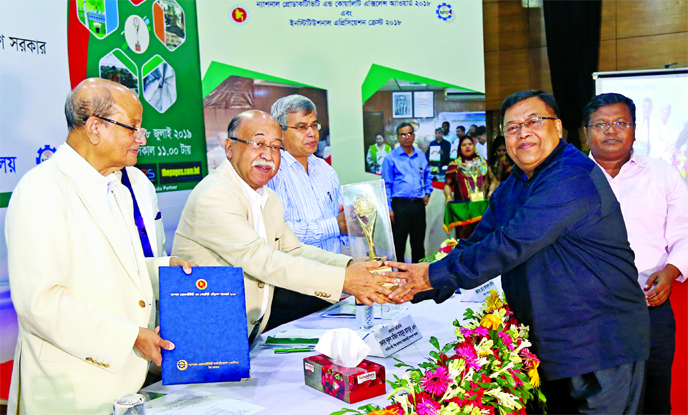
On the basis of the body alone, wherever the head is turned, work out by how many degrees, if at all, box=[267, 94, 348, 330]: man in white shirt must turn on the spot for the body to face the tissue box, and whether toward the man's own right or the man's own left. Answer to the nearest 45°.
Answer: approximately 45° to the man's own right

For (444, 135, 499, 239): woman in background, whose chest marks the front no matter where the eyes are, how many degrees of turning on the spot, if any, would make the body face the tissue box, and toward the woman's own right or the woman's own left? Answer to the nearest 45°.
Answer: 0° — they already face it

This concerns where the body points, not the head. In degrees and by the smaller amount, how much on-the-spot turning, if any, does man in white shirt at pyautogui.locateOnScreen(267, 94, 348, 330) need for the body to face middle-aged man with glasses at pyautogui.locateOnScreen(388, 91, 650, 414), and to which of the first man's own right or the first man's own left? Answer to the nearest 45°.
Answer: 0° — they already face them

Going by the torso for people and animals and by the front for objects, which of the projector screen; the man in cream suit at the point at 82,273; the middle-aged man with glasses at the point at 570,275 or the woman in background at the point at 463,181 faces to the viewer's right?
the man in cream suit

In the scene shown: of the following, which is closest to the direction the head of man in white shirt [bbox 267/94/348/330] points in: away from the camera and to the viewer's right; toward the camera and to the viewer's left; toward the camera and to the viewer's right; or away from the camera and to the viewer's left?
toward the camera and to the viewer's right

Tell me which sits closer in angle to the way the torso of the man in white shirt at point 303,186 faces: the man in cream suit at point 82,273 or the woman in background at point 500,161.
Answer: the man in cream suit

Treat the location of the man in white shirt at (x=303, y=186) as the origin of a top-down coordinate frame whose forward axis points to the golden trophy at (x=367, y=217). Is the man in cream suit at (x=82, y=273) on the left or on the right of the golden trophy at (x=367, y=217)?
right

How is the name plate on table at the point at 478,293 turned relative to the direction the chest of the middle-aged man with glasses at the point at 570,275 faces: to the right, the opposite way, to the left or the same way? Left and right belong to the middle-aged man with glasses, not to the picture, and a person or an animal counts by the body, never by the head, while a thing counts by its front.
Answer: to the left
